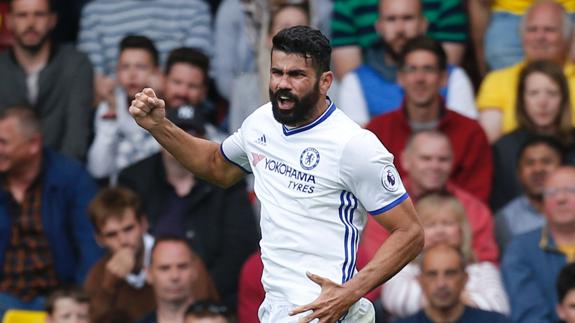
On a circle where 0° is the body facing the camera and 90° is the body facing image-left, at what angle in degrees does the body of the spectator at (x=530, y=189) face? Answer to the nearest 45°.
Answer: approximately 0°

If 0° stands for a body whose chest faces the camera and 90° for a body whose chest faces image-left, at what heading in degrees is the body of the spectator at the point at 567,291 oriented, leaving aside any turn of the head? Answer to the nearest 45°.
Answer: approximately 0°

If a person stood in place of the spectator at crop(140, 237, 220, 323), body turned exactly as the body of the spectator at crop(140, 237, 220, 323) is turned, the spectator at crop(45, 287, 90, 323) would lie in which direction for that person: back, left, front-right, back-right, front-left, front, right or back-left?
right
